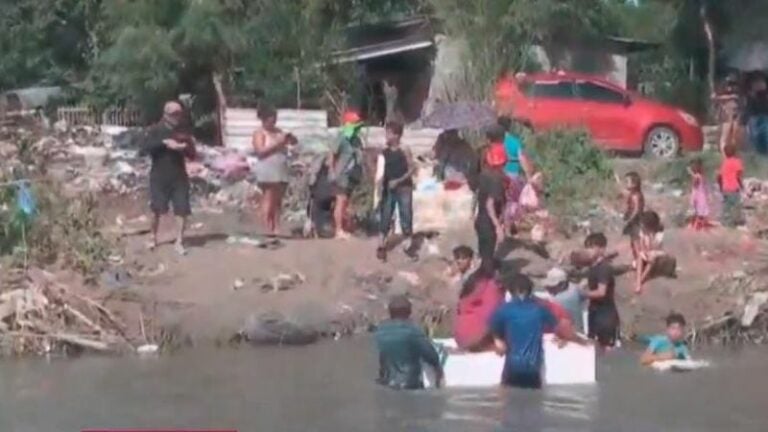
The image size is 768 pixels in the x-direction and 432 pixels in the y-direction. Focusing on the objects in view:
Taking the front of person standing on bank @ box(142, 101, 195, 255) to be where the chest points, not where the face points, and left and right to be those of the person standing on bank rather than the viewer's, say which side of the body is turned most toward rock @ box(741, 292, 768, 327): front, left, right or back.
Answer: left

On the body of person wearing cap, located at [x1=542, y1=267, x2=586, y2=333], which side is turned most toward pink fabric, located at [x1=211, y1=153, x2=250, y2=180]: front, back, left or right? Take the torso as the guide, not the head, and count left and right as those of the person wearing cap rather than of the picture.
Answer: right

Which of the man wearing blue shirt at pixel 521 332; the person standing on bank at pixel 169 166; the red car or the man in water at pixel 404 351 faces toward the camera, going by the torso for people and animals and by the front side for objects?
the person standing on bank

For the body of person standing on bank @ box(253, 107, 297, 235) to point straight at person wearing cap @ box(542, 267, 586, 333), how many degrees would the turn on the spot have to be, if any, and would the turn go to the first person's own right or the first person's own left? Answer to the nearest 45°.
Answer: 0° — they already face them

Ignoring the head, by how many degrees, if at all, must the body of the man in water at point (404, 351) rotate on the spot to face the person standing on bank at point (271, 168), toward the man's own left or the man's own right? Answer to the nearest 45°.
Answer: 0° — they already face them

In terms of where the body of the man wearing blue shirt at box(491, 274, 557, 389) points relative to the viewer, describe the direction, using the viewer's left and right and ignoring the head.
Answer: facing away from the viewer

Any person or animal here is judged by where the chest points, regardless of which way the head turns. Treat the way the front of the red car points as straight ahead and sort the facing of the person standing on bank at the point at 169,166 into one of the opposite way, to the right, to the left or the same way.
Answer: to the right

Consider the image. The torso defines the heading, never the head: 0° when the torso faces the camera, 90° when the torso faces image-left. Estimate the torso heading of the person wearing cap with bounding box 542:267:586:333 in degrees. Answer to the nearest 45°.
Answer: approximately 45°

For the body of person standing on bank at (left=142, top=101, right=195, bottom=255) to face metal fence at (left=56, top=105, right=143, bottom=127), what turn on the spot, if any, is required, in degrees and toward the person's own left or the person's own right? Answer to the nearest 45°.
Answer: approximately 180°

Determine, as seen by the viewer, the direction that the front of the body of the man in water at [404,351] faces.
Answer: away from the camera

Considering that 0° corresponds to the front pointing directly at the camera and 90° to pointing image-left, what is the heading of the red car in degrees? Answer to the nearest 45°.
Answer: approximately 270°

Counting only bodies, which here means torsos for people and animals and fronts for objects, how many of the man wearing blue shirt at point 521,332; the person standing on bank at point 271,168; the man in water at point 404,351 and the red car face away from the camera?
2

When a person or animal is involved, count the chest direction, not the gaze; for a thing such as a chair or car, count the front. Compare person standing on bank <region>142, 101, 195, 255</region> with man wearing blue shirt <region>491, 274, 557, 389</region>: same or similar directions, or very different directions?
very different directions
